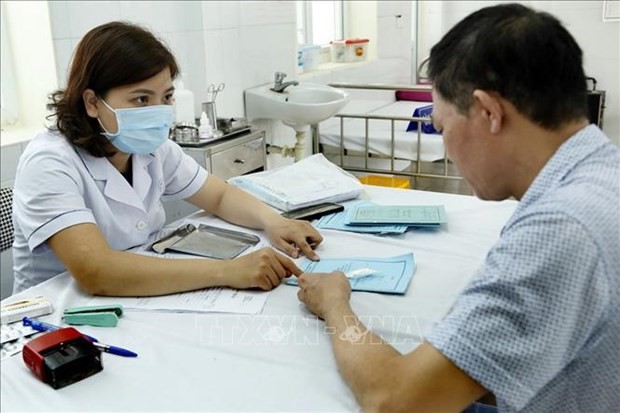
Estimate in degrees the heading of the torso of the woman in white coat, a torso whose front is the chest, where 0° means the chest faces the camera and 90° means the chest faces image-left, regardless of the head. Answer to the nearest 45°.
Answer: approximately 315°

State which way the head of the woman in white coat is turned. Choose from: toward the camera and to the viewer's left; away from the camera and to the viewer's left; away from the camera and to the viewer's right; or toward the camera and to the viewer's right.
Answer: toward the camera and to the viewer's right

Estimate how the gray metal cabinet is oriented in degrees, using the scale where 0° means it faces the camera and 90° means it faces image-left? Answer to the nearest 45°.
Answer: approximately 315°

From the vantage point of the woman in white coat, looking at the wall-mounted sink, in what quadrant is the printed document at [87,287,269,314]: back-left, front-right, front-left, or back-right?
back-right

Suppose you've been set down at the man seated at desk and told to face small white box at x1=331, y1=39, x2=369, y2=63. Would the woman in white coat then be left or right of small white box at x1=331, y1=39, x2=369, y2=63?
left

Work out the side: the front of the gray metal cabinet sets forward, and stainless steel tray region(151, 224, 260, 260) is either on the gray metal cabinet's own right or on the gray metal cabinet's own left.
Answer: on the gray metal cabinet's own right

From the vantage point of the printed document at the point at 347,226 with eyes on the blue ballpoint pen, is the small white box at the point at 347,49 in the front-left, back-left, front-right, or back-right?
back-right

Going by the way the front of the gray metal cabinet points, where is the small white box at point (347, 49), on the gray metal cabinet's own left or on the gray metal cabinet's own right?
on the gray metal cabinet's own left

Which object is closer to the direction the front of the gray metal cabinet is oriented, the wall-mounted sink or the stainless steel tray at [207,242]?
the stainless steel tray
